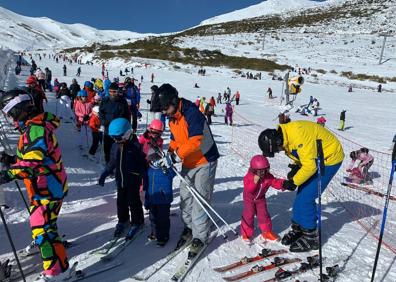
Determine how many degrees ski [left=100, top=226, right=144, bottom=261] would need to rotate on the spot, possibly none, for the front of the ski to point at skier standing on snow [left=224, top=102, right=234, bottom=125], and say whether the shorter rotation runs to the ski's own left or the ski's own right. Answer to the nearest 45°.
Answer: approximately 180°

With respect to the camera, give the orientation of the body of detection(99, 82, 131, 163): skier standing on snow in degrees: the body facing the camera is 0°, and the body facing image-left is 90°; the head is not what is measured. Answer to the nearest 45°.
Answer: approximately 0°

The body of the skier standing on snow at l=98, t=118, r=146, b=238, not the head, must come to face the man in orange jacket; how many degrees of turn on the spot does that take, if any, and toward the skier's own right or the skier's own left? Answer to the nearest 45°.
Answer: approximately 90° to the skier's own left

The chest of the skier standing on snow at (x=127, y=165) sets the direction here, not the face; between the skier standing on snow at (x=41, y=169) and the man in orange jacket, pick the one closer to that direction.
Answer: the skier standing on snow

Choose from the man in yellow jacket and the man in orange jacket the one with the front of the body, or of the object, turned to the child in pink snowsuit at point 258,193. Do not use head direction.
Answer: the man in yellow jacket

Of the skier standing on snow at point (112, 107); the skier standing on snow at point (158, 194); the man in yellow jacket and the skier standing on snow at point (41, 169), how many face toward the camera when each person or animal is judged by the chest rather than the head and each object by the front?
2

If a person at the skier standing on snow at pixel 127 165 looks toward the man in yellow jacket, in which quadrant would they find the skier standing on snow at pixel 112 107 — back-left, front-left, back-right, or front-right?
back-left

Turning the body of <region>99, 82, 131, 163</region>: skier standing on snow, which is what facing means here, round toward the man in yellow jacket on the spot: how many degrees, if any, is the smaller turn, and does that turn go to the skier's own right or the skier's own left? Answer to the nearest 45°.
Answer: approximately 45° to the skier's own left

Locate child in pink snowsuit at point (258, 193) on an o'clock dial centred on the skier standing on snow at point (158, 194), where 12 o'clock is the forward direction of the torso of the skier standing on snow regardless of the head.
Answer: The child in pink snowsuit is roughly at 9 o'clock from the skier standing on snow.
